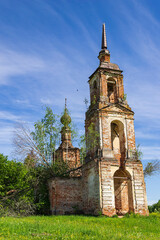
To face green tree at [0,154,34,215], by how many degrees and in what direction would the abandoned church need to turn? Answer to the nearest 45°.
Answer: approximately 135° to its right

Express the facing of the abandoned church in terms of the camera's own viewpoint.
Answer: facing the viewer and to the right of the viewer
